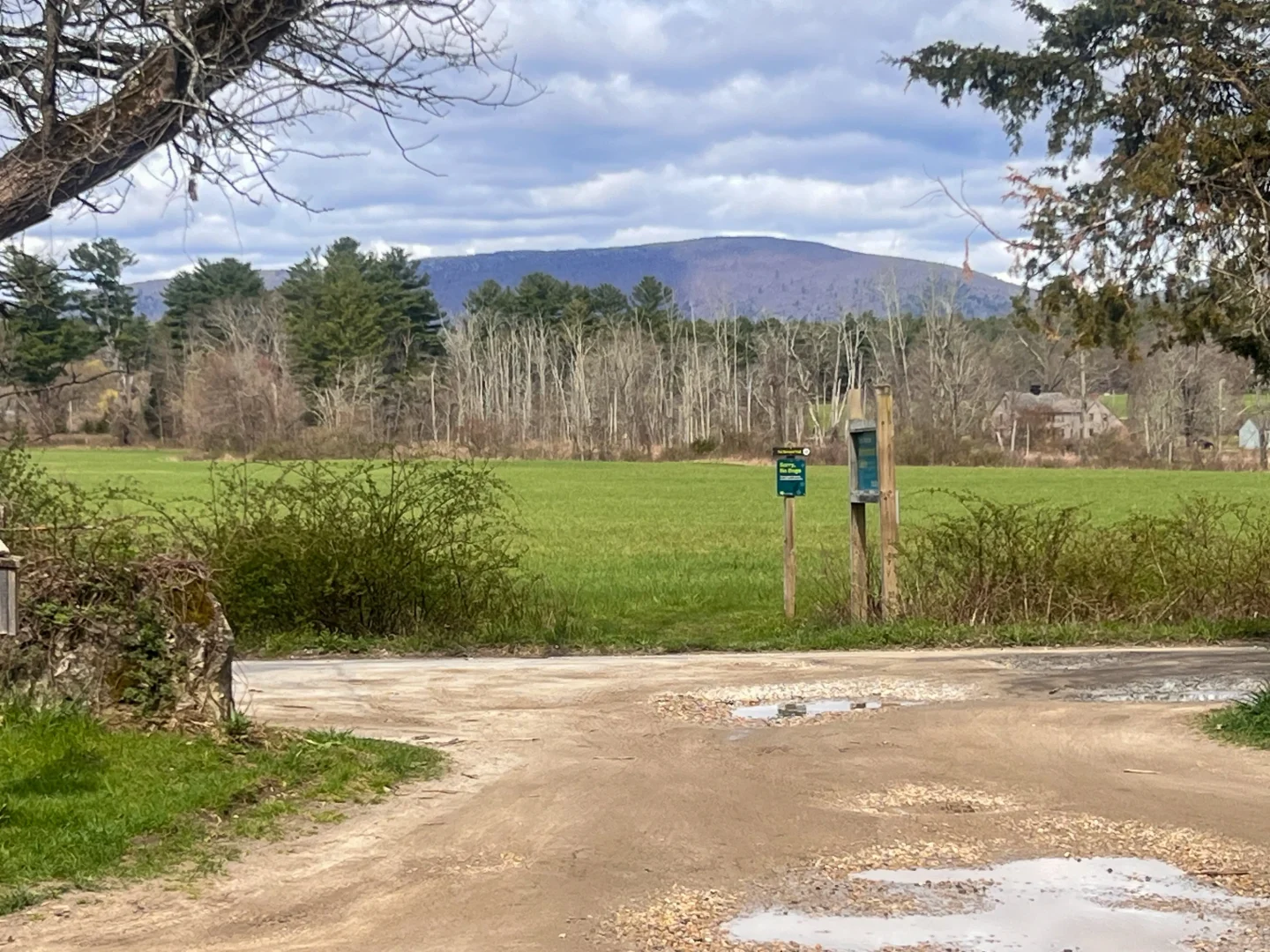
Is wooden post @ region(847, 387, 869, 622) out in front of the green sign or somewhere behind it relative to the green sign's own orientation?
in front

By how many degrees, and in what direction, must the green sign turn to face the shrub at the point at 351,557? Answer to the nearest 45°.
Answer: approximately 45° to its right

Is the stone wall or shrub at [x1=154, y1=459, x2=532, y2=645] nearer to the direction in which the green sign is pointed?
the stone wall

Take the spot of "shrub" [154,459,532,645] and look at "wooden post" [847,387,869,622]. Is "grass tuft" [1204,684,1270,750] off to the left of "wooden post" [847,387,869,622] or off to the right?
right

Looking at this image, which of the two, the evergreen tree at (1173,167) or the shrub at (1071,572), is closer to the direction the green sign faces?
the evergreen tree

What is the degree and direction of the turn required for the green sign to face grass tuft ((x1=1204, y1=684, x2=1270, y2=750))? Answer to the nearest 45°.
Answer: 0° — it already faces it

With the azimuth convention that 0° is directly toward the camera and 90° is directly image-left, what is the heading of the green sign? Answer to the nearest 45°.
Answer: approximately 0°

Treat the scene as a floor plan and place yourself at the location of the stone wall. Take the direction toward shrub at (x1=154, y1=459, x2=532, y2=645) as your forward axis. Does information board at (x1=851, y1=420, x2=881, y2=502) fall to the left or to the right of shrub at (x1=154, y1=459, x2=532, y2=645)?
right

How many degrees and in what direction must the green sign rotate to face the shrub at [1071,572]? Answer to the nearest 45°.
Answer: approximately 90° to its left

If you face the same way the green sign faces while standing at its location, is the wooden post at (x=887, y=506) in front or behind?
in front
